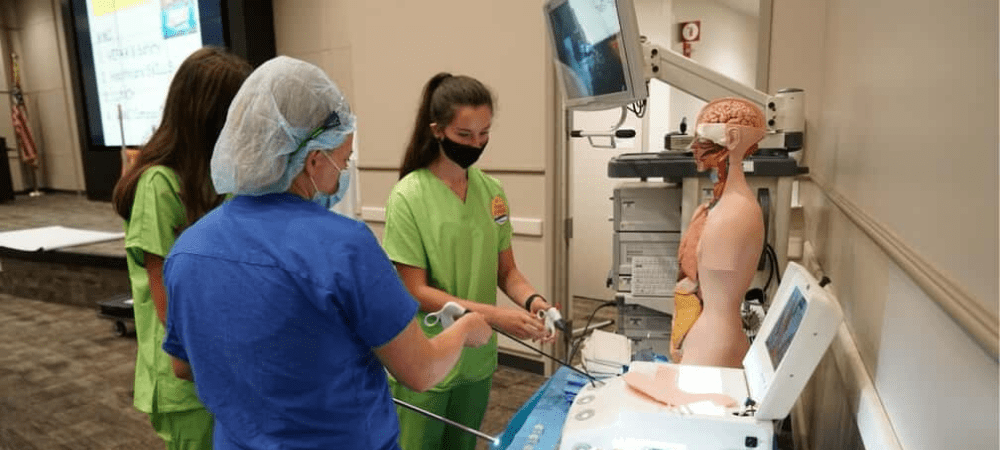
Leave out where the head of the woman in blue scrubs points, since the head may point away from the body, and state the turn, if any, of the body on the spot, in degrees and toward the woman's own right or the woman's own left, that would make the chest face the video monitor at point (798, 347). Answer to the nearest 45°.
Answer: approximately 45° to the woman's own right

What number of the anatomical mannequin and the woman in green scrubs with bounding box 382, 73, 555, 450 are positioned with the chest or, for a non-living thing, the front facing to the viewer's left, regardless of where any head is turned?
1

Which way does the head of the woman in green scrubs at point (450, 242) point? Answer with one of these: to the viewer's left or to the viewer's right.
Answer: to the viewer's right

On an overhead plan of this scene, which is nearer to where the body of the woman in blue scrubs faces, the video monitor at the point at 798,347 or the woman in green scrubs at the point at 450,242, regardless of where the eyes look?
the woman in green scrubs

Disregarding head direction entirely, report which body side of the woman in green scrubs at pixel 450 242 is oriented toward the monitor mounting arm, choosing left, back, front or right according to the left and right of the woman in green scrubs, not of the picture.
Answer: left

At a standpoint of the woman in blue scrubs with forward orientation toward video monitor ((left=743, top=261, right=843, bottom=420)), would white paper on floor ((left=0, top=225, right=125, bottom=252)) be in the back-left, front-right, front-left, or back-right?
back-left

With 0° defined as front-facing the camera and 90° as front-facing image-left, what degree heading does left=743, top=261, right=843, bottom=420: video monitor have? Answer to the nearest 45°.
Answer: approximately 45°

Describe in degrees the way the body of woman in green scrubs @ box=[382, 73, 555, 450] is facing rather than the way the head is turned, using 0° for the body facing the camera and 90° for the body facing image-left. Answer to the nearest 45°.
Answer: approximately 315°

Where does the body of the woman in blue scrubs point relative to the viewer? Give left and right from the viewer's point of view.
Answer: facing away from the viewer and to the right of the viewer

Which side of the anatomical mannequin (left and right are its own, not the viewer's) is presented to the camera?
left
